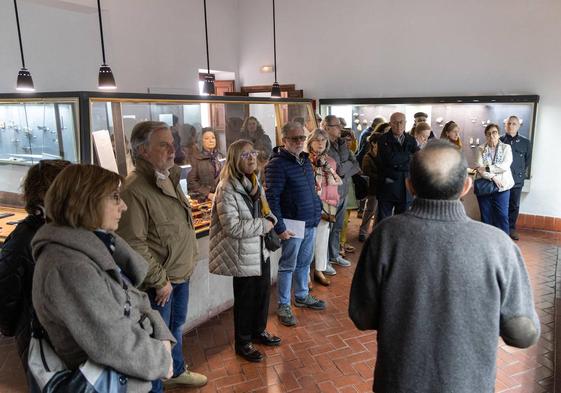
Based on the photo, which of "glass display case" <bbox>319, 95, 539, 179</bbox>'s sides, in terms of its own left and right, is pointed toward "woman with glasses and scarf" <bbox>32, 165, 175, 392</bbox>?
front

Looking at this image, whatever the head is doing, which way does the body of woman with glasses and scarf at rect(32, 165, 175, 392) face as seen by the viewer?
to the viewer's right

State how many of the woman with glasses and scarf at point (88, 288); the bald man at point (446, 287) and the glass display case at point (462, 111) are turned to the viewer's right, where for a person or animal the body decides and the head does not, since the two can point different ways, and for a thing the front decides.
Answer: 1

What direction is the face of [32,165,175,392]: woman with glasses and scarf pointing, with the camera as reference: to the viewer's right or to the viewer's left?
to the viewer's right

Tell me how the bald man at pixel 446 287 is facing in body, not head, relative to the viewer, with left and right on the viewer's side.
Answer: facing away from the viewer

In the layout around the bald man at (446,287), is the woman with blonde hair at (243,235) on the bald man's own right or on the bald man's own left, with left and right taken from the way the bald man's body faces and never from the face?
on the bald man's own left

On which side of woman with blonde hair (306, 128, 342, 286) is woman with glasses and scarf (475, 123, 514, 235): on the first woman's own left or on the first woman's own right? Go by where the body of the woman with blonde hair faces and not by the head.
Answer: on the first woman's own left

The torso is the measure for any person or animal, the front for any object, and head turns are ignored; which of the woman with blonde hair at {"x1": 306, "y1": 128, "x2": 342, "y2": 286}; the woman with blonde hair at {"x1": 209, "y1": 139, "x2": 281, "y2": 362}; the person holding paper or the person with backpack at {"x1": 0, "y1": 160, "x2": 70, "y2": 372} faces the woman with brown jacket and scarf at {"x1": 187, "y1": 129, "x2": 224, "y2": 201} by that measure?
the person with backpack

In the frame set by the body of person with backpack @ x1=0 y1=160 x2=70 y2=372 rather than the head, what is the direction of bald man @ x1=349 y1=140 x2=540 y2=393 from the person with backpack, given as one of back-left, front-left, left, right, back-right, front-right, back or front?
right

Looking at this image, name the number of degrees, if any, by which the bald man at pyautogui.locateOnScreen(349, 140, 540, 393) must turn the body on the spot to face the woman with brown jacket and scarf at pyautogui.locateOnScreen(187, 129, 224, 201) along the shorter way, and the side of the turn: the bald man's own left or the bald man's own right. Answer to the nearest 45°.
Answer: approximately 45° to the bald man's own left

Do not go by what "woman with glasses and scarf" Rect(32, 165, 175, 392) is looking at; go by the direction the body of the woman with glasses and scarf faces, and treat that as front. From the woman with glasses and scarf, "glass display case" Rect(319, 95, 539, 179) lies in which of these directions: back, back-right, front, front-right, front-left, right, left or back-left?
front-left

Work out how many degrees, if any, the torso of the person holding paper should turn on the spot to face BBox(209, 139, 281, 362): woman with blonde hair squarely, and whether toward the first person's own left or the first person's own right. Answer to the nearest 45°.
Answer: approximately 90° to the first person's own right

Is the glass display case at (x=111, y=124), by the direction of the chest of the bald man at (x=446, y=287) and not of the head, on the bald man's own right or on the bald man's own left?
on the bald man's own left

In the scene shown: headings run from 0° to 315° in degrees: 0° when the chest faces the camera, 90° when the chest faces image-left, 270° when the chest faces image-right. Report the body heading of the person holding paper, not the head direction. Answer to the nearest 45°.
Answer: approximately 315°

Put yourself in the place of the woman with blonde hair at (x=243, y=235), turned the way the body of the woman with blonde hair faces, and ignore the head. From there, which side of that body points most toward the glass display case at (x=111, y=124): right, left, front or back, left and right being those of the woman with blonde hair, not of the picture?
back
